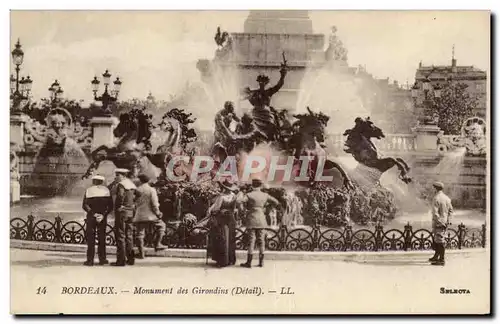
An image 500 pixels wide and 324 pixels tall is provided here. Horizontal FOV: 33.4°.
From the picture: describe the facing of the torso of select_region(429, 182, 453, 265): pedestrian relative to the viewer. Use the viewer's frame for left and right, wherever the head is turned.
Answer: facing away from the viewer and to the left of the viewer

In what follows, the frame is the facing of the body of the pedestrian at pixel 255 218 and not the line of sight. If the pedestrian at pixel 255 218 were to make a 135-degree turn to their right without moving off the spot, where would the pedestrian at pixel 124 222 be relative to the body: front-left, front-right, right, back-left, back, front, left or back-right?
back-right

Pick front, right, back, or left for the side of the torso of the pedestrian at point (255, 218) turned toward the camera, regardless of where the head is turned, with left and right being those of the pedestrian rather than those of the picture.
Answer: back

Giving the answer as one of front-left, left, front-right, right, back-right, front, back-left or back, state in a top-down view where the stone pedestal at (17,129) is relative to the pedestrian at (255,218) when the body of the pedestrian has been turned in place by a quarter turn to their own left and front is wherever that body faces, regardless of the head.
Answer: front
